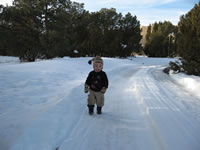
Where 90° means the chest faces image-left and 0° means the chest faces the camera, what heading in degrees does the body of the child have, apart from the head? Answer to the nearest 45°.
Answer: approximately 0°

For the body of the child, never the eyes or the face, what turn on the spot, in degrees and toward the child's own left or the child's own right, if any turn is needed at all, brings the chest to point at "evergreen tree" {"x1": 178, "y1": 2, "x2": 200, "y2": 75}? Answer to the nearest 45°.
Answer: approximately 135° to the child's own left
